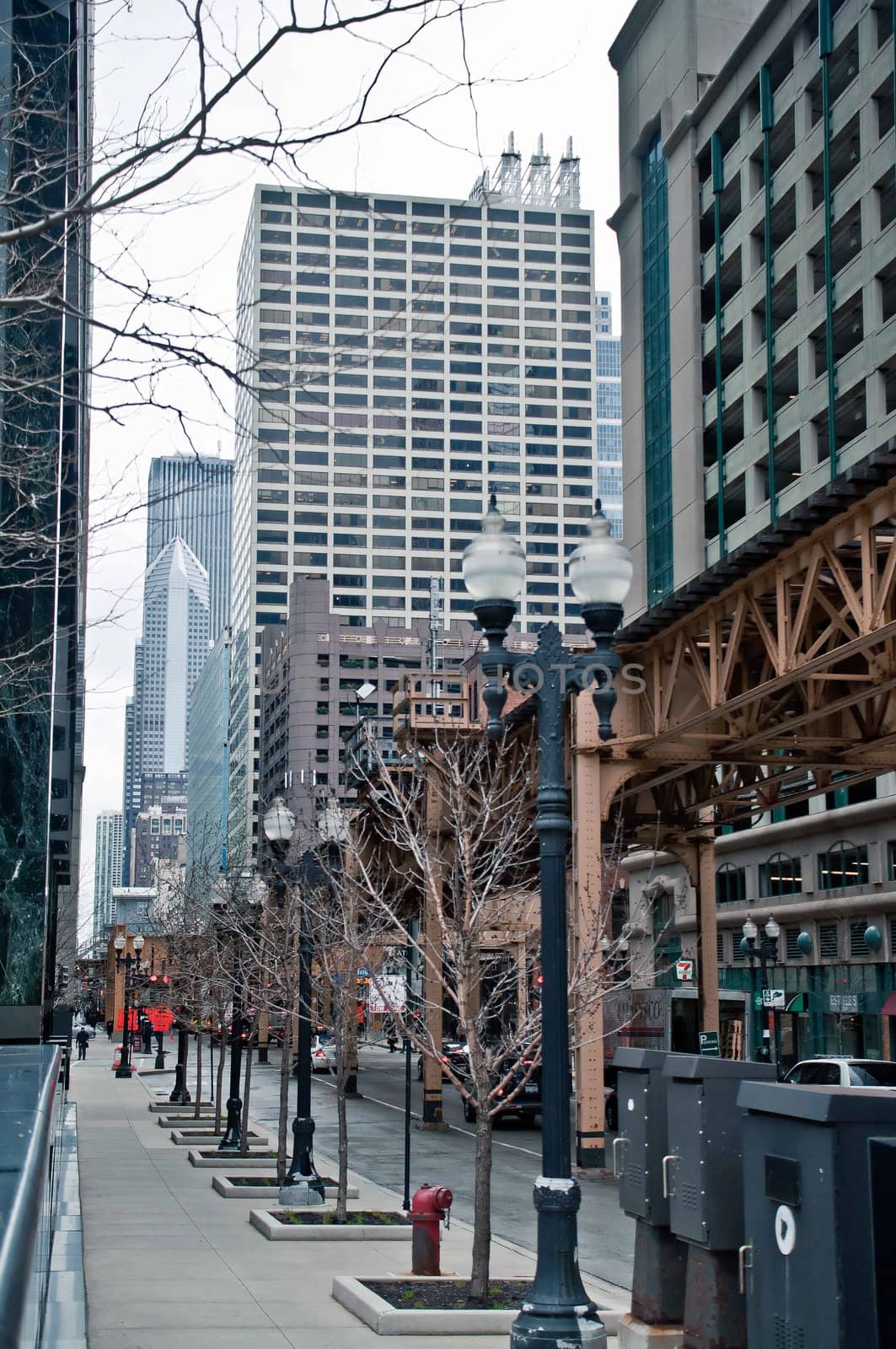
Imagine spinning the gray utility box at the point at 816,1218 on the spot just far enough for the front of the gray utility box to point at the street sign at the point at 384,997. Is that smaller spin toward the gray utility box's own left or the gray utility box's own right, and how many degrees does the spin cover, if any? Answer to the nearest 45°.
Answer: approximately 135° to the gray utility box's own right

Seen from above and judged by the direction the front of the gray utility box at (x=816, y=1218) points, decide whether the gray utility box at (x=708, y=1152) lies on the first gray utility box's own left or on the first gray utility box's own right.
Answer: on the first gray utility box's own right

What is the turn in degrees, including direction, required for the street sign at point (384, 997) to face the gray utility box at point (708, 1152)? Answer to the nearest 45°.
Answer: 0° — it already faces it

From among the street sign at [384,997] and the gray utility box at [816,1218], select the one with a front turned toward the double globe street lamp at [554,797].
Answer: the street sign

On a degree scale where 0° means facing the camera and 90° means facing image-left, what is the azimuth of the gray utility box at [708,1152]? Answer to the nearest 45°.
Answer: approximately 45°

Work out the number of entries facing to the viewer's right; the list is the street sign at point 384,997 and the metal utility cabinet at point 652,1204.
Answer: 0

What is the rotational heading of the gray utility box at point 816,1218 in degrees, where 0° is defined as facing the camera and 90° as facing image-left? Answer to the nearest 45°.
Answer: approximately 45°

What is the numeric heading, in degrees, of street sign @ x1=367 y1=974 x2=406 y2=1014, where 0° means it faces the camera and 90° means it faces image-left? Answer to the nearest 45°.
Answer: approximately 0°
